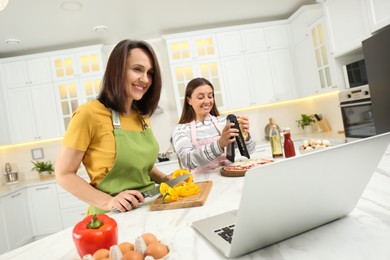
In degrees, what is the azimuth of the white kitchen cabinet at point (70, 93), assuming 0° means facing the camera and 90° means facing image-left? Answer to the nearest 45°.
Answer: approximately 0°

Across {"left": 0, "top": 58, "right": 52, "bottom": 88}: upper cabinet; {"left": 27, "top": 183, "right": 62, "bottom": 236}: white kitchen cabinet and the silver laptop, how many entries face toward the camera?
2

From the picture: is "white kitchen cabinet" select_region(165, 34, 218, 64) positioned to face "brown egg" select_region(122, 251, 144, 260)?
yes

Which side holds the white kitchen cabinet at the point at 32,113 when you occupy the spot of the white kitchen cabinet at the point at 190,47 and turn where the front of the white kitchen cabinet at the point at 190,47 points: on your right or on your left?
on your right

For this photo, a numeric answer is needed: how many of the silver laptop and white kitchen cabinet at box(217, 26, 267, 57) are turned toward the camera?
1

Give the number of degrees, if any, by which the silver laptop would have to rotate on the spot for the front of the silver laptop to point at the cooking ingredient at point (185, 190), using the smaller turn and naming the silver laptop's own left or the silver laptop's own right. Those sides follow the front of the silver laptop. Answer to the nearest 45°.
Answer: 0° — it already faces it

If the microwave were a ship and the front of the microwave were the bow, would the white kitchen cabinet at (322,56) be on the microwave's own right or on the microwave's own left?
on the microwave's own right

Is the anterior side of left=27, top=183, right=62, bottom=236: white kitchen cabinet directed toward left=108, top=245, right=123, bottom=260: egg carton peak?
yes

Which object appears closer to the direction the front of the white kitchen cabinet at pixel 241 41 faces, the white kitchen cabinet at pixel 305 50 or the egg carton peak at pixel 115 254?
the egg carton peak
